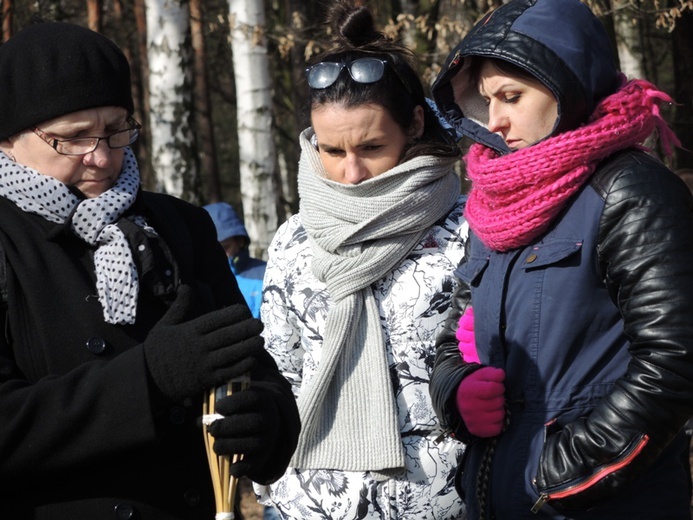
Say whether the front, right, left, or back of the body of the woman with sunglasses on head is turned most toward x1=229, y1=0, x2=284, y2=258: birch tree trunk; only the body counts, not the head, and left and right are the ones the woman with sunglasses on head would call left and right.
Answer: back

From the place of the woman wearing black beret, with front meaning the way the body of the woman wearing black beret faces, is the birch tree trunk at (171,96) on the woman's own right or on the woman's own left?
on the woman's own left

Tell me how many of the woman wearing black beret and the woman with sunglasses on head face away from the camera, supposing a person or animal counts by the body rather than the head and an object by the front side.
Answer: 0

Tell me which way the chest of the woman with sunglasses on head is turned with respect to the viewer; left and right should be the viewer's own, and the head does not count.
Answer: facing the viewer

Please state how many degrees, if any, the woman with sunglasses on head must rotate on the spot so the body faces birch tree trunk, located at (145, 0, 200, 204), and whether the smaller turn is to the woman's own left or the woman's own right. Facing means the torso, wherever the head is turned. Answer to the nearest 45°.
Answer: approximately 180°

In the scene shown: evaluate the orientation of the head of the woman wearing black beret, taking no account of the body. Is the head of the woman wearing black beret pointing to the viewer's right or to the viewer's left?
to the viewer's right

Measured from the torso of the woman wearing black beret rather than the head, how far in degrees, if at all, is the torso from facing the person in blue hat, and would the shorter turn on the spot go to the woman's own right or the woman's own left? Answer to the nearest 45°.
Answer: approximately 135° to the woman's own left

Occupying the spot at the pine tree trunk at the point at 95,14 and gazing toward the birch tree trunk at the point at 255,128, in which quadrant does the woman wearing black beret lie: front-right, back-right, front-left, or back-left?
front-right

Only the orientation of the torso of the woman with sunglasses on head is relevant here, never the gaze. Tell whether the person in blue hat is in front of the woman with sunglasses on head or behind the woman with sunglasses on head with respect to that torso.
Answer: behind

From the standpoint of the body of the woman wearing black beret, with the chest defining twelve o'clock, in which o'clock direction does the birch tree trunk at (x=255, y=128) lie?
The birch tree trunk is roughly at 8 o'clock from the woman wearing black beret.

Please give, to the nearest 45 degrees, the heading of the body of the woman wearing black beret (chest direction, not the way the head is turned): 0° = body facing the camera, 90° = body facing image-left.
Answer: approximately 315°
